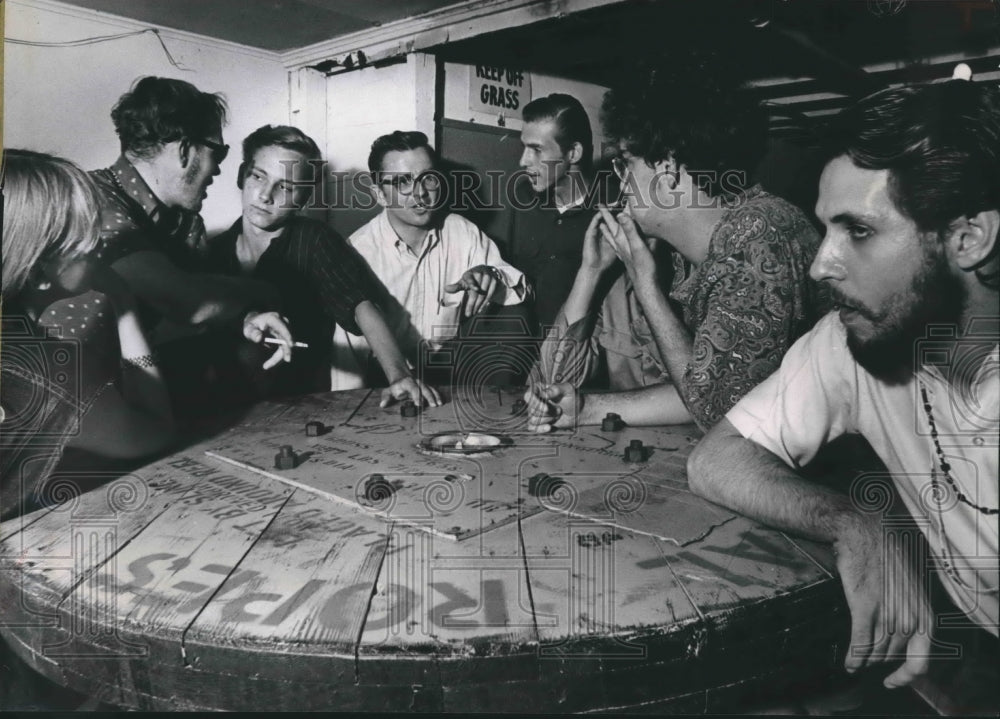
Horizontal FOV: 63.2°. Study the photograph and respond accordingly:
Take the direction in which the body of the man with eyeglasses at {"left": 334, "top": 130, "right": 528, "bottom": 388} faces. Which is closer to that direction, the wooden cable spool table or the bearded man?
the wooden cable spool table

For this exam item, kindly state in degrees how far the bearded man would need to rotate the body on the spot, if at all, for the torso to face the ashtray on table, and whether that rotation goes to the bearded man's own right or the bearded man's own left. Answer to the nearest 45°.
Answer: approximately 45° to the bearded man's own right

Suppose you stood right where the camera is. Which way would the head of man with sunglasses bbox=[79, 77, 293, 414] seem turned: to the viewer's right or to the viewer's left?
to the viewer's right

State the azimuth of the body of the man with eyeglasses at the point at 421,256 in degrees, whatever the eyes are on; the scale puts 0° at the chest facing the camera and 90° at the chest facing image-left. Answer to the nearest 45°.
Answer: approximately 0°

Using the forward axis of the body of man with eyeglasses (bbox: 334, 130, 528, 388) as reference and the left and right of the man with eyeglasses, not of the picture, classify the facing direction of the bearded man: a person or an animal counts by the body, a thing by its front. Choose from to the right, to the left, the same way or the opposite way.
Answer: to the right

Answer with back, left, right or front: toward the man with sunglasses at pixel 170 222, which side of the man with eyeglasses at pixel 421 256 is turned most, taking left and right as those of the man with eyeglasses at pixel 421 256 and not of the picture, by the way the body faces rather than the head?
right

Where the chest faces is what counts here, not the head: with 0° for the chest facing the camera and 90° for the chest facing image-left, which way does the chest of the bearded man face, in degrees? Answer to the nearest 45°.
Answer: approximately 45°

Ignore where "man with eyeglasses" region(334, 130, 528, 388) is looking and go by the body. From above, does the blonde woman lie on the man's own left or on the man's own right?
on the man's own right
